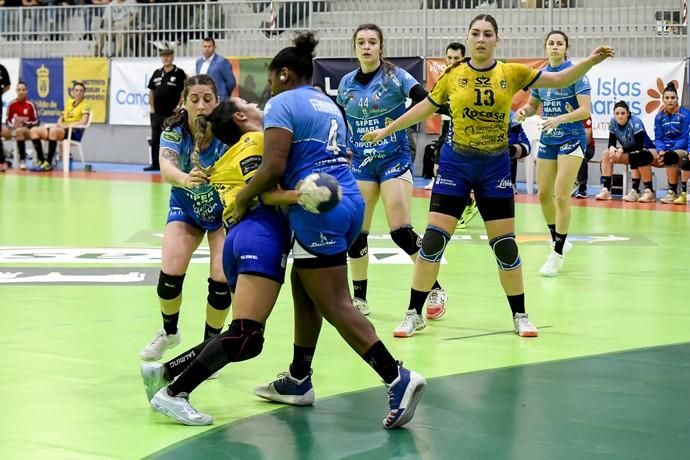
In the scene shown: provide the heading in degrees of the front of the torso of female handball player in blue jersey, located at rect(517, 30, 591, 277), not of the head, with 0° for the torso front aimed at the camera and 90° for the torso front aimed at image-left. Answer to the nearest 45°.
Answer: approximately 45°

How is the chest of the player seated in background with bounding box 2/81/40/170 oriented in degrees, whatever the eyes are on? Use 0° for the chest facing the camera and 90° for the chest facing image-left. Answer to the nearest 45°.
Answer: approximately 0°

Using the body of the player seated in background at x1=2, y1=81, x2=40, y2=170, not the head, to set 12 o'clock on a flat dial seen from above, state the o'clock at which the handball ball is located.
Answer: The handball ball is roughly at 12 o'clock from the player seated in background.

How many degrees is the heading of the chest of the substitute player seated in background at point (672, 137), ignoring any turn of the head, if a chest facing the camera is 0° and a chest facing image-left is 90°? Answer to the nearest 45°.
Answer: approximately 0°
